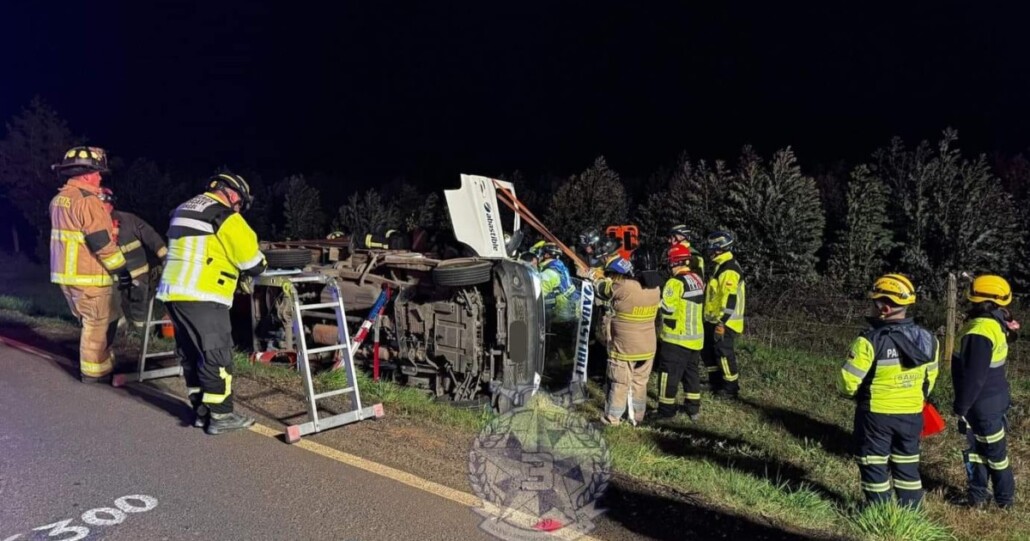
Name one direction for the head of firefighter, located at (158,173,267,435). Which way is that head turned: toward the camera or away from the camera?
away from the camera

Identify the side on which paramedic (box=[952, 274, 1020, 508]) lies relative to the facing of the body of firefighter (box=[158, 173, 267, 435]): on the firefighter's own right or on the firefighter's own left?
on the firefighter's own right

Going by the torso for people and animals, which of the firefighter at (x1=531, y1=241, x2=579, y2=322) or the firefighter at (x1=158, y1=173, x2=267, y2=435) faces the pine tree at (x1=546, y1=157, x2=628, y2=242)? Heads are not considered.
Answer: the firefighter at (x1=158, y1=173, x2=267, y2=435)

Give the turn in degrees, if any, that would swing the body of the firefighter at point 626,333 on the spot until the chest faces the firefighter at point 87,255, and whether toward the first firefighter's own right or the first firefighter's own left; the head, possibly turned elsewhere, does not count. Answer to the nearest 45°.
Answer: approximately 45° to the first firefighter's own left

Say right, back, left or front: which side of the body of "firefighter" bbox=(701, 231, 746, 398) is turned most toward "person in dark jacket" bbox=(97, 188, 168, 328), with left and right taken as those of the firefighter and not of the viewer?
front

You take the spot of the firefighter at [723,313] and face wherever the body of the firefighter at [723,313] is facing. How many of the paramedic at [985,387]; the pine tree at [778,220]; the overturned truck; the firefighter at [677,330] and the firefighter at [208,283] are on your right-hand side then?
1

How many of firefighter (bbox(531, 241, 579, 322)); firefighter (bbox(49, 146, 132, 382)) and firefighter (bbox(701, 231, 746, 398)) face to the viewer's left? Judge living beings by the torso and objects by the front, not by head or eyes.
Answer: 2

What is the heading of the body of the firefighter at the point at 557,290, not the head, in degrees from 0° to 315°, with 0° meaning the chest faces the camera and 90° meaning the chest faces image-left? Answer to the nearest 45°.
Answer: approximately 90°

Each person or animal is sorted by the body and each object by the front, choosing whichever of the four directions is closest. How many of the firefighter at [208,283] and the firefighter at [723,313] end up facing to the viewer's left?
1
